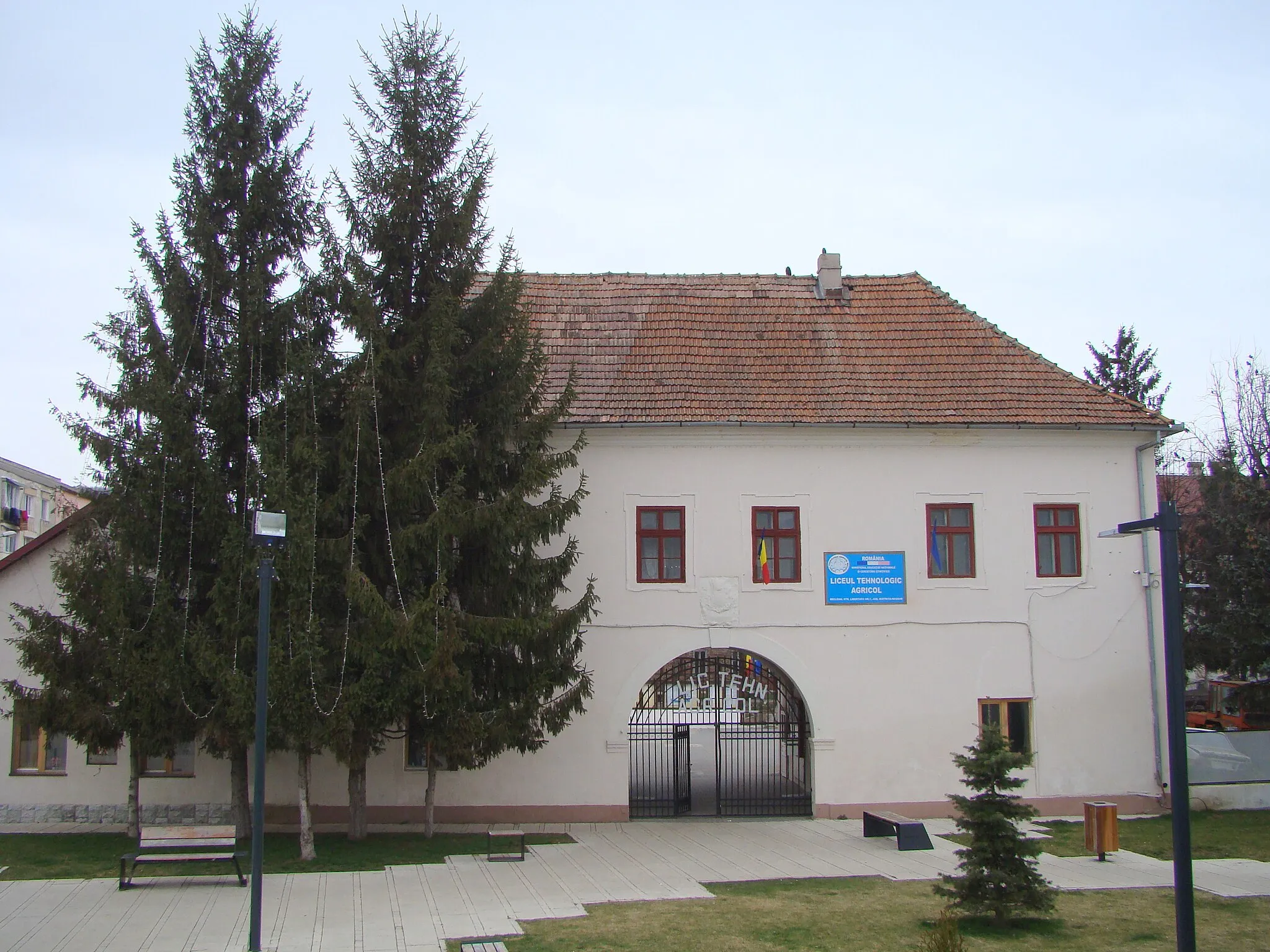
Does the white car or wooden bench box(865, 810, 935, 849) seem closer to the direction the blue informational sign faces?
the wooden bench

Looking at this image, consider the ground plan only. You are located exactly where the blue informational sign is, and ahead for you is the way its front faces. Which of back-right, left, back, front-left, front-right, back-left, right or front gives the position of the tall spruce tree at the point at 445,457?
front-right

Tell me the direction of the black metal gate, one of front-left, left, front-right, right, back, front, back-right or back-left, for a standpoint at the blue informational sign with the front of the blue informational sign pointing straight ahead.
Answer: right

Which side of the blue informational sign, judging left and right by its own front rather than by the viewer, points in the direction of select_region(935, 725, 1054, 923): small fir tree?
front

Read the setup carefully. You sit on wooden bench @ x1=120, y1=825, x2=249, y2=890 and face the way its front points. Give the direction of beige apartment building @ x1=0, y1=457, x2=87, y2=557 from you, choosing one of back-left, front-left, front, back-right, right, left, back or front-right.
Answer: back

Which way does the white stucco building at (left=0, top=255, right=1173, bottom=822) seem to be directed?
toward the camera

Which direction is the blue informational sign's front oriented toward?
toward the camera

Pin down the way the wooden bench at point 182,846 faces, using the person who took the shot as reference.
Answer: facing the viewer
